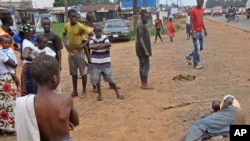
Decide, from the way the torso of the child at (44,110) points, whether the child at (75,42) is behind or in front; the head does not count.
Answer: in front

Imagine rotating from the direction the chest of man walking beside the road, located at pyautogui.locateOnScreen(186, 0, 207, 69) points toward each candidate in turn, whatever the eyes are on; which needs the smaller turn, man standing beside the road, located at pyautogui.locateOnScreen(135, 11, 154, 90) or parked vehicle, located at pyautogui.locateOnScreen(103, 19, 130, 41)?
the man standing beside the road

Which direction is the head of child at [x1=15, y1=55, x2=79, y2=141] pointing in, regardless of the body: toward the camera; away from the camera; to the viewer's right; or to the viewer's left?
away from the camera

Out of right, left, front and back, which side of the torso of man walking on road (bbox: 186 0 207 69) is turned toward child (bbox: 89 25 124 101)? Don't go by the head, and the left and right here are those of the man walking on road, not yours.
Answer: right

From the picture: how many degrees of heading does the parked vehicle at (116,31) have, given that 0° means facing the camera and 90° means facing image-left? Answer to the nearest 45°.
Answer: approximately 0°

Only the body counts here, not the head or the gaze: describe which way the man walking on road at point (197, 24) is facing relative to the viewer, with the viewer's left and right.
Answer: facing the viewer and to the right of the viewer

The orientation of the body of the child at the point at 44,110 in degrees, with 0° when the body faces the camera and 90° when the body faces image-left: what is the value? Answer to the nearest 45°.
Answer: approximately 225°

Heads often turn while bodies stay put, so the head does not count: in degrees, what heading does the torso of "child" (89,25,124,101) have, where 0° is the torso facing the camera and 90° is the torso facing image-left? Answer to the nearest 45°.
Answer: approximately 0°

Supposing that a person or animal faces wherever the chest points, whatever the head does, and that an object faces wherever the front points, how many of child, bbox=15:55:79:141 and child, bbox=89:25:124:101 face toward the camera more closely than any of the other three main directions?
1

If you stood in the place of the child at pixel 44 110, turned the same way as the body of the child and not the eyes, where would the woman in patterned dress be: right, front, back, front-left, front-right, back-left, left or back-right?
front-left

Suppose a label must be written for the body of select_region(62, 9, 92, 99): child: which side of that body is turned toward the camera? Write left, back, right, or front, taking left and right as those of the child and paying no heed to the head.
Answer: front

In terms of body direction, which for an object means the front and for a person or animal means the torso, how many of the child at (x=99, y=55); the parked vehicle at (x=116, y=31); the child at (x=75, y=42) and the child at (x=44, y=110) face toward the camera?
3
